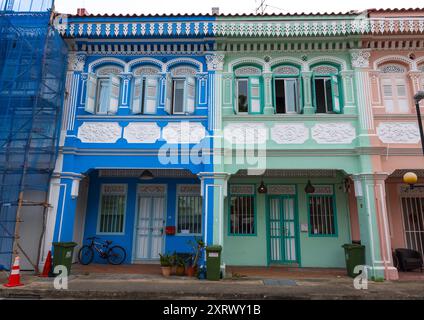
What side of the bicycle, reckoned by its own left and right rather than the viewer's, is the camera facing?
left

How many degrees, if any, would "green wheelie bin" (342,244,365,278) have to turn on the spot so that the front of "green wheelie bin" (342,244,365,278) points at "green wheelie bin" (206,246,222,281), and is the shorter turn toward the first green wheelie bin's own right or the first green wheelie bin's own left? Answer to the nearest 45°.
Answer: approximately 45° to the first green wheelie bin's own right

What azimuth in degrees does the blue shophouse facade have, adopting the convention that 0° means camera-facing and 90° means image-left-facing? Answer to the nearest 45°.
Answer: approximately 0°

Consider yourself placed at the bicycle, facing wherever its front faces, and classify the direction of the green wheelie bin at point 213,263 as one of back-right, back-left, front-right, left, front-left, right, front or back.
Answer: back-left

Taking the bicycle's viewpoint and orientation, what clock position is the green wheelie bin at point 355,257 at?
The green wheelie bin is roughly at 7 o'clock from the bicycle.

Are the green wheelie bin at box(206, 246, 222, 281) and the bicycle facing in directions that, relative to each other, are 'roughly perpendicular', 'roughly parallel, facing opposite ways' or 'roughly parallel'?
roughly perpendicular

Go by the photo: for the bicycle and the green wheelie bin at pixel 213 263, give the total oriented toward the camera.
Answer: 1

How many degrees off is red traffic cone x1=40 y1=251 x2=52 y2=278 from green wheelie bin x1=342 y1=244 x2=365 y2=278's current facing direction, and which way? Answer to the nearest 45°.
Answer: approximately 45° to its right

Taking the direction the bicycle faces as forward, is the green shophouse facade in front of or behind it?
behind
